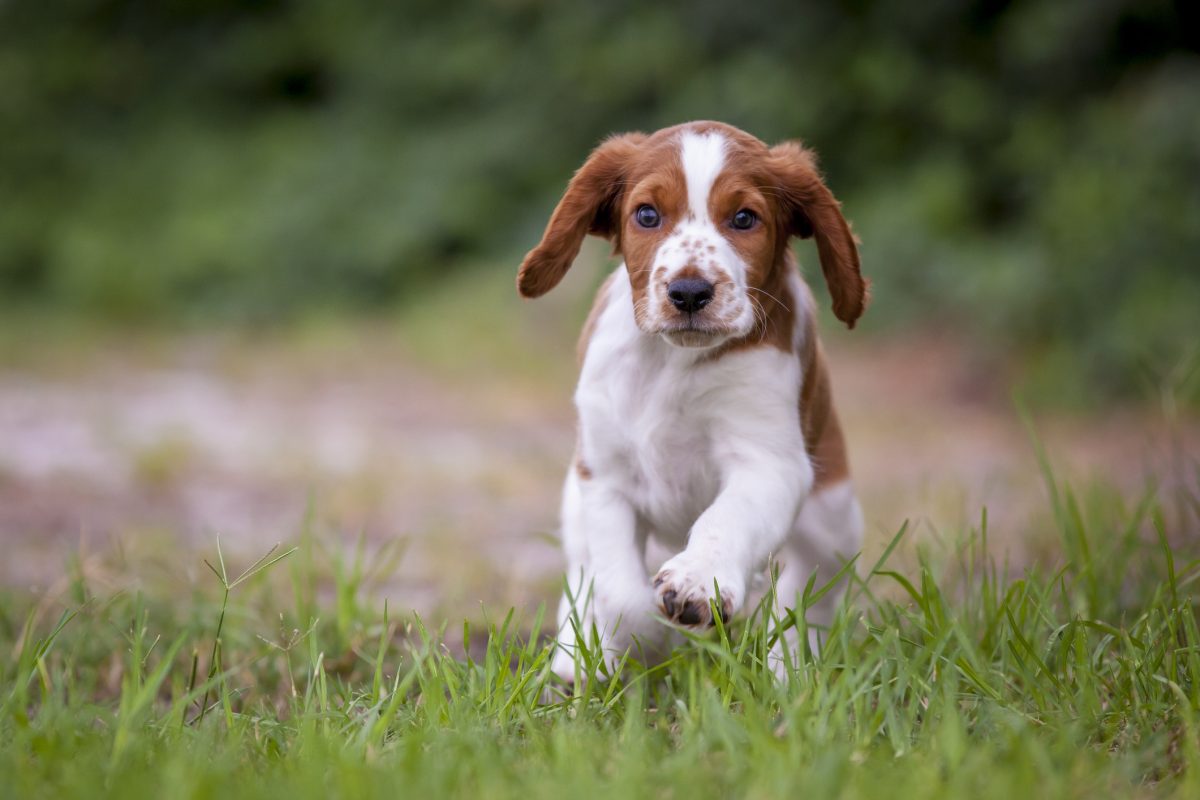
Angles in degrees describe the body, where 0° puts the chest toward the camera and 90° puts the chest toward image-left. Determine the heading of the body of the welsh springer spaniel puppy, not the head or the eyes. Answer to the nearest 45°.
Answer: approximately 0°
